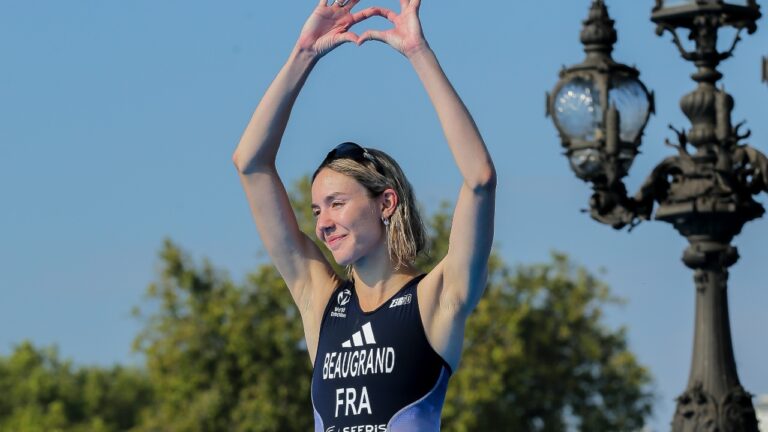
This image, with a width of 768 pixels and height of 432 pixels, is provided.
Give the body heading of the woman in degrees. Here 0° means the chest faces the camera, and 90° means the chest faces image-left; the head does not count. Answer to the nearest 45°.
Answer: approximately 45°

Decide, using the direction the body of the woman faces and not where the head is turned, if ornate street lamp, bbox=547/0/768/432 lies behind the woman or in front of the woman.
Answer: behind

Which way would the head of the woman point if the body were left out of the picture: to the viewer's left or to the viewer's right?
to the viewer's left
